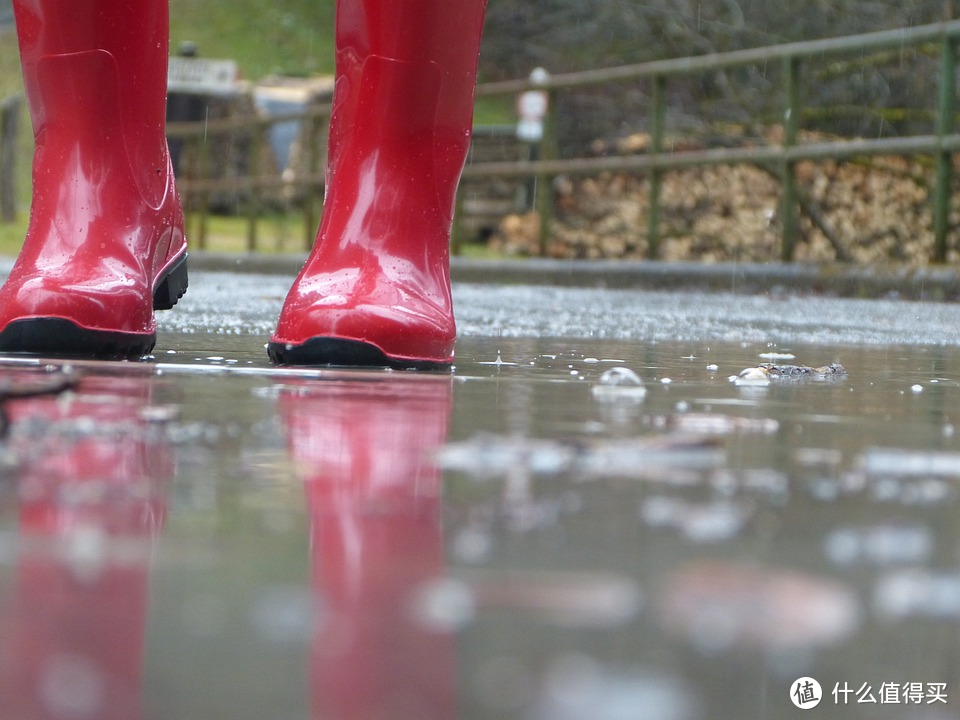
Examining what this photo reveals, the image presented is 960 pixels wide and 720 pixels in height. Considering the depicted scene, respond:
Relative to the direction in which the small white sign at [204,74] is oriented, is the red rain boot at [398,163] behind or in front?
in front

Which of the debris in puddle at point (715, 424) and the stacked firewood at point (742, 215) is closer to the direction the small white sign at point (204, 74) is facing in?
the debris in puddle

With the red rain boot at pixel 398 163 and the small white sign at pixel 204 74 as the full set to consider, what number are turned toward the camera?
2

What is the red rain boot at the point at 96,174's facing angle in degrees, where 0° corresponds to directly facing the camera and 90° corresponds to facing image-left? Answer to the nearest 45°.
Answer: approximately 45°

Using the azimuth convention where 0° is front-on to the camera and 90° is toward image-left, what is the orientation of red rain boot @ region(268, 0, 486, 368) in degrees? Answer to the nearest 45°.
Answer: approximately 0°

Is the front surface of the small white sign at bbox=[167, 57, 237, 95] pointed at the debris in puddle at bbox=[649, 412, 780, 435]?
yes

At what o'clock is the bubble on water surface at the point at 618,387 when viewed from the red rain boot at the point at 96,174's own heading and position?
The bubble on water surface is roughly at 9 o'clock from the red rain boot.

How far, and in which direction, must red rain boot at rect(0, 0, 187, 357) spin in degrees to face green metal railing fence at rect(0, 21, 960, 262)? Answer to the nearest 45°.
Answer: approximately 180°

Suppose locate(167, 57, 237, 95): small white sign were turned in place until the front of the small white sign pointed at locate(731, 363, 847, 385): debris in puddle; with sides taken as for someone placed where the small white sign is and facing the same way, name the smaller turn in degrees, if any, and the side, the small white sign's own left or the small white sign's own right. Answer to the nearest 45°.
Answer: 0° — it already faces it

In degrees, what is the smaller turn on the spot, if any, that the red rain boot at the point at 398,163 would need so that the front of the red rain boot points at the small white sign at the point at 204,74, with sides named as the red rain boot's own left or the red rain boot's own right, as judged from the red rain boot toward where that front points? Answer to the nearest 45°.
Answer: approximately 180°

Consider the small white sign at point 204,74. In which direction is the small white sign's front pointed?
toward the camera
